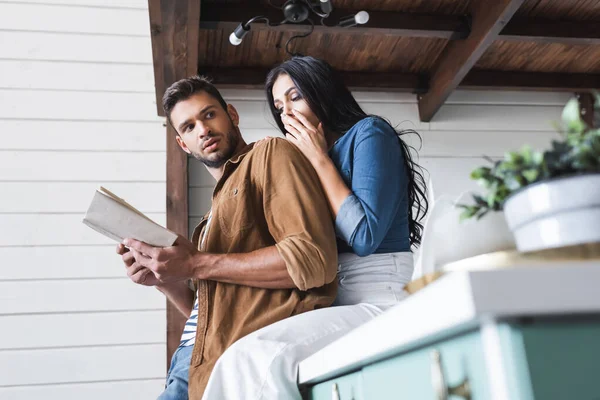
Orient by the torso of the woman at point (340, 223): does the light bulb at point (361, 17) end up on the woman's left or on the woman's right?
on the woman's right

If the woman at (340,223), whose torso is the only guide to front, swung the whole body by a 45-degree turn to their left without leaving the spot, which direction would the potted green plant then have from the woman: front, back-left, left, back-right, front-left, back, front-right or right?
front-left

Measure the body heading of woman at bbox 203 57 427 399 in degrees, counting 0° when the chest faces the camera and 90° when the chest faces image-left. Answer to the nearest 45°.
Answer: approximately 90°

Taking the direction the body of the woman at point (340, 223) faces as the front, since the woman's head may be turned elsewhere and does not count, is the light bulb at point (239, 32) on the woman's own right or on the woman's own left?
on the woman's own right

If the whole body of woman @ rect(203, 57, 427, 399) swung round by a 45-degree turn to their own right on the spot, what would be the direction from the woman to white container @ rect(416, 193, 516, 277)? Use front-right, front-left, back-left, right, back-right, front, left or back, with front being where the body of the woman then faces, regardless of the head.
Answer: back-left

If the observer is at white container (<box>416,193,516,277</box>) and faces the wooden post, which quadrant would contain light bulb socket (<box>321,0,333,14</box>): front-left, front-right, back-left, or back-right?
front-right

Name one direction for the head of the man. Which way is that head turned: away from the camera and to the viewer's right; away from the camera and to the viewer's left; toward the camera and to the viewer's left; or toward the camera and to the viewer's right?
toward the camera and to the viewer's right

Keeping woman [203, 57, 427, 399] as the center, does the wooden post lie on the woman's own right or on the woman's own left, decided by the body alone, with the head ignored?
on the woman's own right

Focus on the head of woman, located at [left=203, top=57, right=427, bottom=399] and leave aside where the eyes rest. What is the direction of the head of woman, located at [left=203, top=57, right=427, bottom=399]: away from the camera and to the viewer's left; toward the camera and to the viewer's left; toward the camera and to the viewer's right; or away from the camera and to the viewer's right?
toward the camera and to the viewer's left
